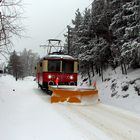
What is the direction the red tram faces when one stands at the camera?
facing the viewer
